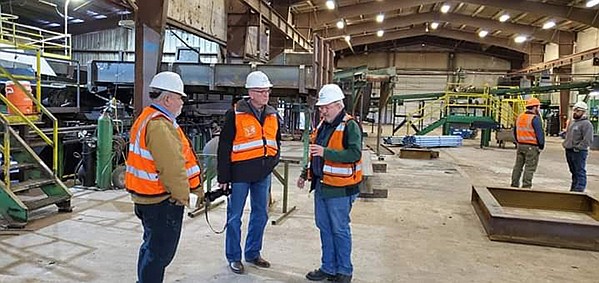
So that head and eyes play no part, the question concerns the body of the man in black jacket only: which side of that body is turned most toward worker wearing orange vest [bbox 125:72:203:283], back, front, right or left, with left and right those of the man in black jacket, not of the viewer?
right

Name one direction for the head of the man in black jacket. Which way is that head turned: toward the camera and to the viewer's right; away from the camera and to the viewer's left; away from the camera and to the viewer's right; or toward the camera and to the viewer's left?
toward the camera and to the viewer's right

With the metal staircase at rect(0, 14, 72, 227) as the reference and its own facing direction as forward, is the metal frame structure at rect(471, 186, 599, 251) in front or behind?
in front

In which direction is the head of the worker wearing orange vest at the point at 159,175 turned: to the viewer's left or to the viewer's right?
to the viewer's right

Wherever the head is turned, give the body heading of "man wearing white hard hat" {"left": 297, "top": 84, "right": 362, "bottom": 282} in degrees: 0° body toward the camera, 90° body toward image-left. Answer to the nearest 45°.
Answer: approximately 45°

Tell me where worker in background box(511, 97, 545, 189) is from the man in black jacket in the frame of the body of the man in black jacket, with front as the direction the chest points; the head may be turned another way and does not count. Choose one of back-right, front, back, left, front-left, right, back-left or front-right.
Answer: left

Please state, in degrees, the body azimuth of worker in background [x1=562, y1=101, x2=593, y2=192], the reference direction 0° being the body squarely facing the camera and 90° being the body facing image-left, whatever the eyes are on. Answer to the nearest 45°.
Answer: approximately 45°

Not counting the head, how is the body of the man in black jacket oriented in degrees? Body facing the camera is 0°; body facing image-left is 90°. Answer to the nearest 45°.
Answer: approximately 315°

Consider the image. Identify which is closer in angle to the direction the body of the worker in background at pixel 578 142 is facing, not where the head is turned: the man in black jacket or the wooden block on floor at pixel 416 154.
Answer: the man in black jacket

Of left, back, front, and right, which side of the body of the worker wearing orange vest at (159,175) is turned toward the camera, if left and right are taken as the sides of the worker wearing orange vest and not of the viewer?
right

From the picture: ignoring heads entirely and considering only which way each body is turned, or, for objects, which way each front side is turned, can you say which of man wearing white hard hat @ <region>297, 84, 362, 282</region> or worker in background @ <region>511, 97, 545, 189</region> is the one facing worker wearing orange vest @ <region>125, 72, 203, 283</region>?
the man wearing white hard hat

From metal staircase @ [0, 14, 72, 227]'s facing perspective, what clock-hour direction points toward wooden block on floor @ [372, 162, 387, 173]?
The wooden block on floor is roughly at 10 o'clock from the metal staircase.

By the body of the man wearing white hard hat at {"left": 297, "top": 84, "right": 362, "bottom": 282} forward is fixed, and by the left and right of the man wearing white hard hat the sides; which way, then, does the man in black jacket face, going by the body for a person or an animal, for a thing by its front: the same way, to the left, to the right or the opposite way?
to the left
